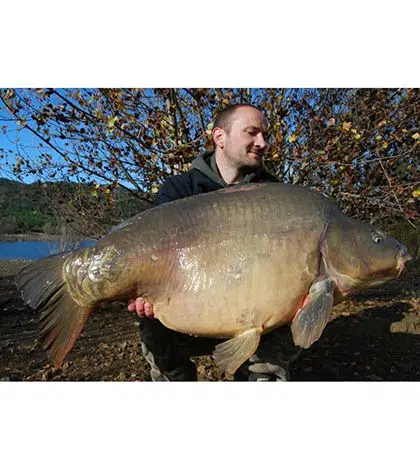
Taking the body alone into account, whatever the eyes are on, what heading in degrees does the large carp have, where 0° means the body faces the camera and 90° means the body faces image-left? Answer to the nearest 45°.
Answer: approximately 270°

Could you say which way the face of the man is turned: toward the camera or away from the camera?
toward the camera
